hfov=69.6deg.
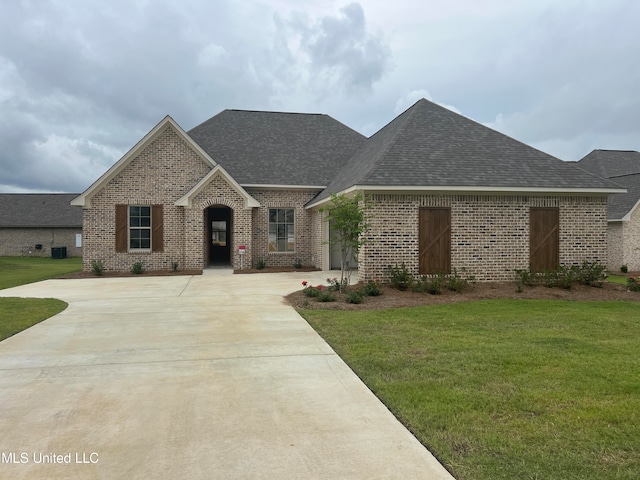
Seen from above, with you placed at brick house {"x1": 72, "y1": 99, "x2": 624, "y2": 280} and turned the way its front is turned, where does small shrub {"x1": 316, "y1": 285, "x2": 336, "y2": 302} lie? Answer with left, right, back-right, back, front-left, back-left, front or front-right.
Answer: front

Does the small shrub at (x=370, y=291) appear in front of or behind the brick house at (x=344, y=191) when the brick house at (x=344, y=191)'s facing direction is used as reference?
in front

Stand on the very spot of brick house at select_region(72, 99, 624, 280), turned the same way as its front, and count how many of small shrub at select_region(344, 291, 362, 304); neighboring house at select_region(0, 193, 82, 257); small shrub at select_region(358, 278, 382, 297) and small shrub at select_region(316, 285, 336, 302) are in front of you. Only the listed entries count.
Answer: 3

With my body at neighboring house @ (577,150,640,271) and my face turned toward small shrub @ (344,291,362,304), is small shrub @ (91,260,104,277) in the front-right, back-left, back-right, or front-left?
front-right

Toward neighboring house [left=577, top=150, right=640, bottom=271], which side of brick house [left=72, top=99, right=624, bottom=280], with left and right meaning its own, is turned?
left

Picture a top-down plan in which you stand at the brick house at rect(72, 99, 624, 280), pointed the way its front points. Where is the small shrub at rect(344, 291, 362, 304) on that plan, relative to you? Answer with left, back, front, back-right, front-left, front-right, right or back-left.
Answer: front

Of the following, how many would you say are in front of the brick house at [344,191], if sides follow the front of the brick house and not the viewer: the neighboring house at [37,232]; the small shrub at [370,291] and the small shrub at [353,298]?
2

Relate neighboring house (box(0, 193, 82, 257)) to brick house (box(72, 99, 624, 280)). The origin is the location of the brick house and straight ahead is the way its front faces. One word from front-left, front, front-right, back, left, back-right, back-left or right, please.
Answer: back-right

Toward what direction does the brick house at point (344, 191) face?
toward the camera

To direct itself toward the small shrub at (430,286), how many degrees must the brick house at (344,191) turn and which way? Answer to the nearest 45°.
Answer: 0° — it already faces it

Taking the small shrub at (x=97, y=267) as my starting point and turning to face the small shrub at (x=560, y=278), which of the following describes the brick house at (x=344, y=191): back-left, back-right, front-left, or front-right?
front-left

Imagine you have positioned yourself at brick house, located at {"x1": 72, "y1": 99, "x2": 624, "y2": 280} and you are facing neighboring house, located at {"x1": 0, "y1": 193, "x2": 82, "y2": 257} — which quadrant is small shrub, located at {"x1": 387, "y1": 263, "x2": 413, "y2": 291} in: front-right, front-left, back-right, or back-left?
back-left

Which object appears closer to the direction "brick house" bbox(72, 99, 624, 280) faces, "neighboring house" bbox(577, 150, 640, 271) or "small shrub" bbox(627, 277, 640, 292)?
the small shrub

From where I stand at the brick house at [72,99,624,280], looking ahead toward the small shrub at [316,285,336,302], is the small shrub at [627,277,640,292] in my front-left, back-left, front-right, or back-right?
front-left

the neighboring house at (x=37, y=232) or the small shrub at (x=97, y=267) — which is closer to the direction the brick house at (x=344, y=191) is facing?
the small shrub
